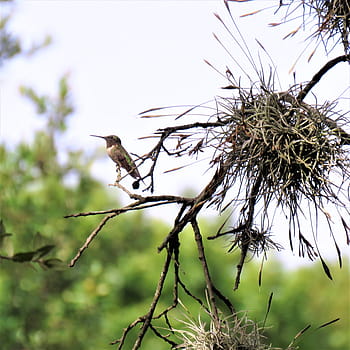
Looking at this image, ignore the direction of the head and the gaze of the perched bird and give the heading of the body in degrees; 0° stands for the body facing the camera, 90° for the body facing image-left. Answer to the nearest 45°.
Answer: approximately 90°
